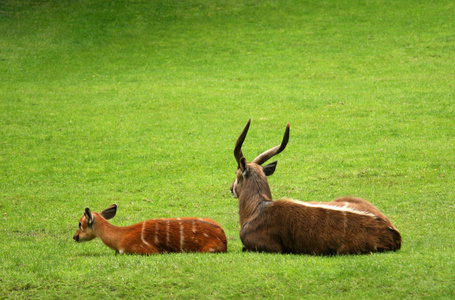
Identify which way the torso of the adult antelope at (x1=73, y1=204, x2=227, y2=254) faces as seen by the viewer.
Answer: to the viewer's left

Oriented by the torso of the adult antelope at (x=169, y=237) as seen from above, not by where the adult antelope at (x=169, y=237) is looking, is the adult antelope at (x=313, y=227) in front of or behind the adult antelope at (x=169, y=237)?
behind
